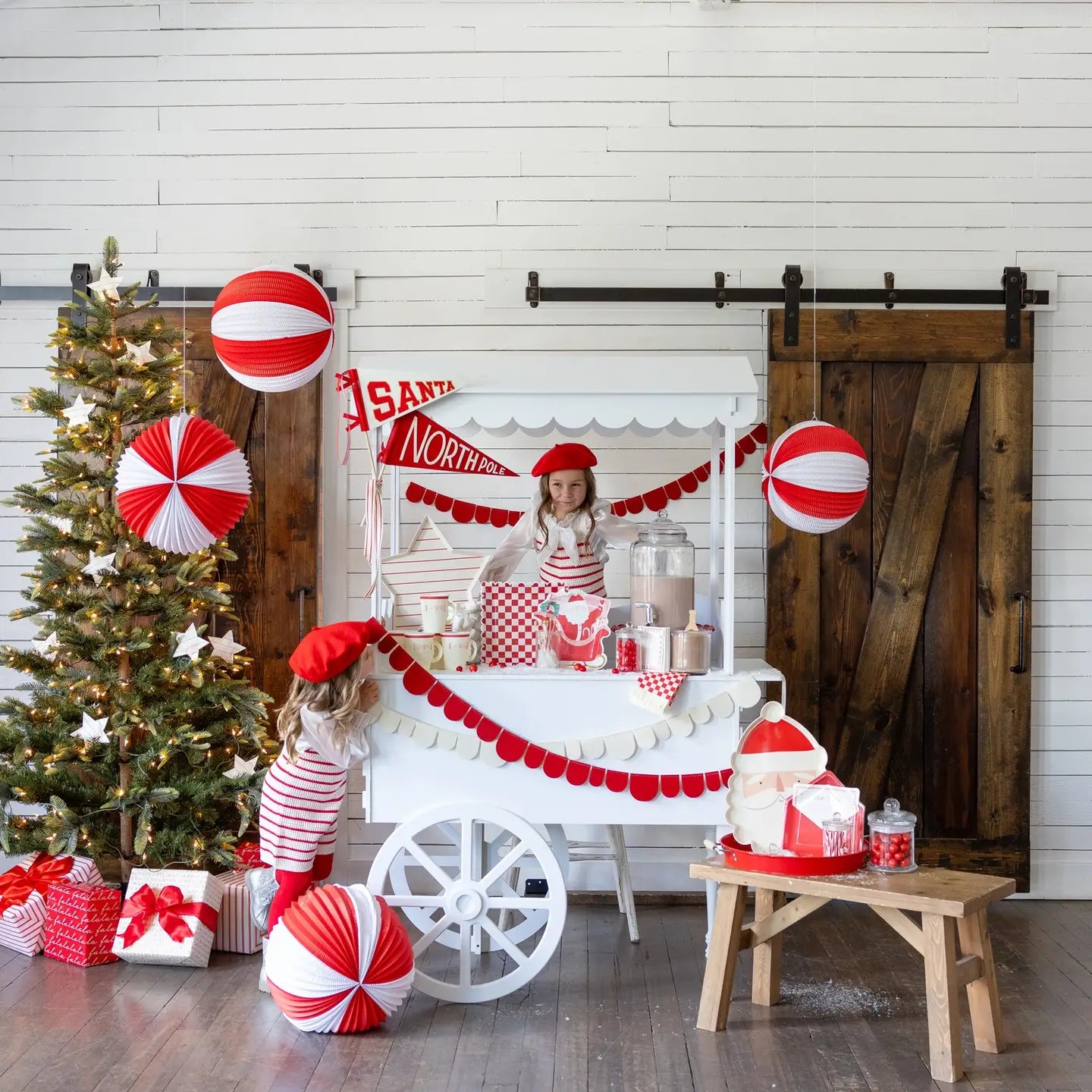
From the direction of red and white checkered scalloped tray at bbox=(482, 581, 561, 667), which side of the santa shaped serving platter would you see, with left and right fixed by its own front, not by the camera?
right

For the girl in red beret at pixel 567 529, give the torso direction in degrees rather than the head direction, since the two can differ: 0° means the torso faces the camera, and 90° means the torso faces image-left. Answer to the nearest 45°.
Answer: approximately 0°

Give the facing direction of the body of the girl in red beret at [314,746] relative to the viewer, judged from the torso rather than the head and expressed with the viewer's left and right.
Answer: facing away from the viewer and to the right of the viewer

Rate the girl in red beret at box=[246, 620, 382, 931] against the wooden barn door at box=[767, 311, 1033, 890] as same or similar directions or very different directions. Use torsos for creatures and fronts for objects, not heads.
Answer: very different directions

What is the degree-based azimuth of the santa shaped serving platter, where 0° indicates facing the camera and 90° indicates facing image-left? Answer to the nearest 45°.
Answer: approximately 0°

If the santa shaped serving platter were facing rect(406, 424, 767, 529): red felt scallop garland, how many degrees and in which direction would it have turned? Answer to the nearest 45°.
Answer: approximately 135° to its right
